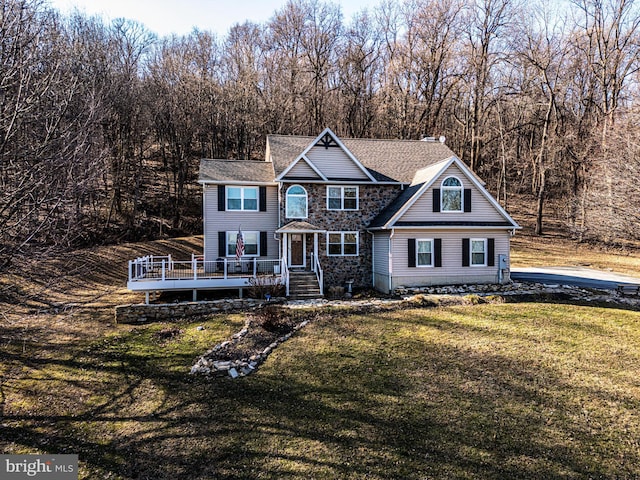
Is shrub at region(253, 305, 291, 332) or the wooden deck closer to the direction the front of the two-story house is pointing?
the shrub

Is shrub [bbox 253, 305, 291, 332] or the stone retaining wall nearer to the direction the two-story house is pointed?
the shrub

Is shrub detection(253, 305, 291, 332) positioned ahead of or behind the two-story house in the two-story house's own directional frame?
ahead

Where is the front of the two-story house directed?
toward the camera

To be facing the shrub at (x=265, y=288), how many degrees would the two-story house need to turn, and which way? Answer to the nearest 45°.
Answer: approximately 45° to its right
